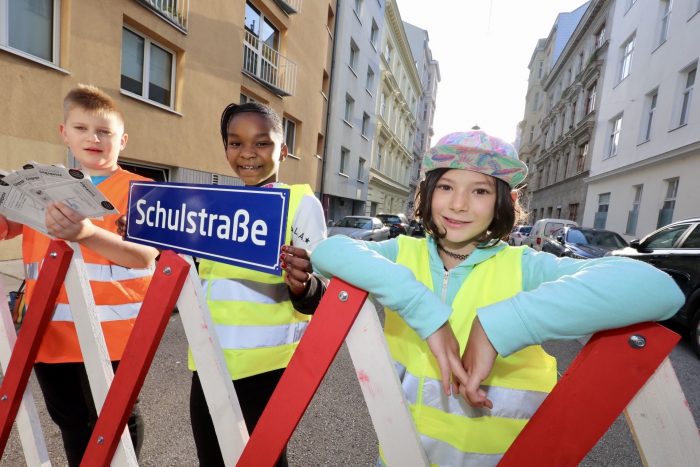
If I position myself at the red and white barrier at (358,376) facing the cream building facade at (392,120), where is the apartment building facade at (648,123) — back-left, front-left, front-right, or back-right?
front-right

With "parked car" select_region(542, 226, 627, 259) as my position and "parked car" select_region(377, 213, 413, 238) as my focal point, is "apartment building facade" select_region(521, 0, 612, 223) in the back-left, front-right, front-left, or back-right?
front-right

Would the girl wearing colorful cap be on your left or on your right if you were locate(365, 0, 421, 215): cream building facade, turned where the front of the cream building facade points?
on your right

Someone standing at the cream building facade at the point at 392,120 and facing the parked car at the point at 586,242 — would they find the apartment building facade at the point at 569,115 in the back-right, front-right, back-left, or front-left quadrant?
front-left

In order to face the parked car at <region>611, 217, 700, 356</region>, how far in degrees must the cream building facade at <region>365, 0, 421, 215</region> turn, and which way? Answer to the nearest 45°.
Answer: approximately 90° to its right

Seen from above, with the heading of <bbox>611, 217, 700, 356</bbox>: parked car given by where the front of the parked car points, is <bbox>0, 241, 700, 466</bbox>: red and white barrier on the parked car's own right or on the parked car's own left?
on the parked car's own left

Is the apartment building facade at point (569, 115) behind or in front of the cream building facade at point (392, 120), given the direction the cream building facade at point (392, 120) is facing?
in front

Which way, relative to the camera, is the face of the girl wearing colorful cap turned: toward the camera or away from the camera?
toward the camera

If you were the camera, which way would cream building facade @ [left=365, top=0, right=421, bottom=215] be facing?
facing to the right of the viewer
